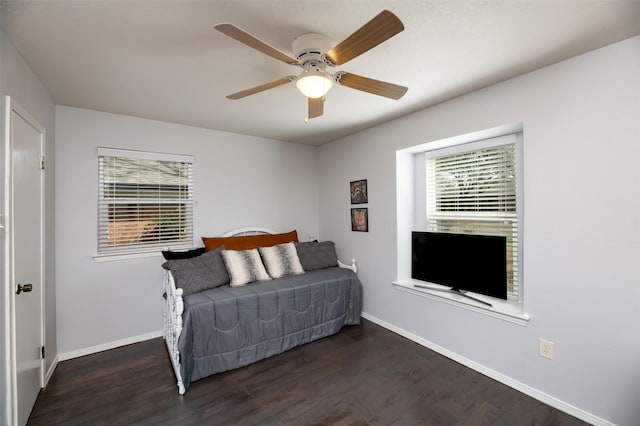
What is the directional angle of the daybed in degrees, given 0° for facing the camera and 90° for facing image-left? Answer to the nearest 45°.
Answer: approximately 315°

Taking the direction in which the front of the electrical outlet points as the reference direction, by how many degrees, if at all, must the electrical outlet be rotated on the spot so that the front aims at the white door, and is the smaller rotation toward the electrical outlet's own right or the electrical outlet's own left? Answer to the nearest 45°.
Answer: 0° — it already faces it

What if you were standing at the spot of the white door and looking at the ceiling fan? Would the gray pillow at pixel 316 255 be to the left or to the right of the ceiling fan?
left

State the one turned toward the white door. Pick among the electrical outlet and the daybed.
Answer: the electrical outlet

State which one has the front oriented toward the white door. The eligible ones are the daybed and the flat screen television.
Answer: the flat screen television

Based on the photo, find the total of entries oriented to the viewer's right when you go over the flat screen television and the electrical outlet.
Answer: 0

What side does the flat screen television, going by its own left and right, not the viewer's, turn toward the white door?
front

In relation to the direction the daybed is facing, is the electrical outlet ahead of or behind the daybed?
ahead
